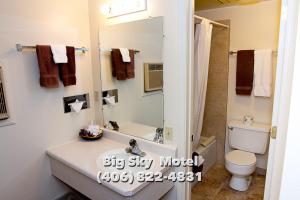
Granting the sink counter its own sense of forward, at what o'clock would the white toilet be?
The white toilet is roughly at 7 o'clock from the sink counter.

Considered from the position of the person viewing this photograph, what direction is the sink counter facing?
facing the viewer and to the left of the viewer

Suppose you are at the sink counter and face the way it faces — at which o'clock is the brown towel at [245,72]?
The brown towel is roughly at 7 o'clock from the sink counter.

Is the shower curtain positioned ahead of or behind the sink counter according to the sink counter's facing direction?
behind

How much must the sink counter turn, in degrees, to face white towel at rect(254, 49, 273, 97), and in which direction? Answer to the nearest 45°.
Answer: approximately 135° to its left
